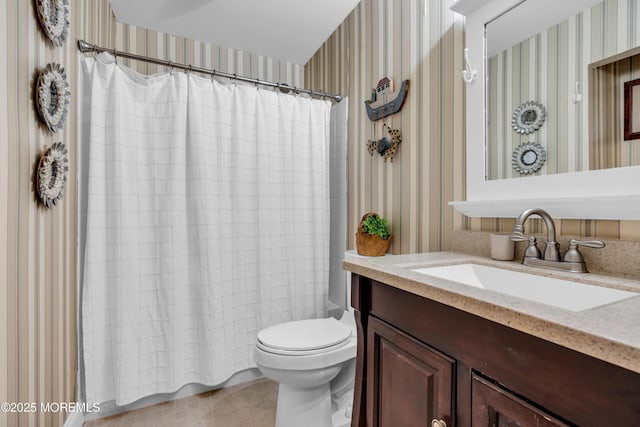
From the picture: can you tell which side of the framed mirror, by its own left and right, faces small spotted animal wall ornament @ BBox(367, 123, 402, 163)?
right

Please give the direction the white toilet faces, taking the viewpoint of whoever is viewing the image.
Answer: facing the viewer and to the left of the viewer

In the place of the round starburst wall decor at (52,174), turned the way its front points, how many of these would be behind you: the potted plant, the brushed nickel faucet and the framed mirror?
0

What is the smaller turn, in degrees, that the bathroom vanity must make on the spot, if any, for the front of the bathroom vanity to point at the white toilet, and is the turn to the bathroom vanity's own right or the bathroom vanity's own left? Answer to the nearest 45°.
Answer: approximately 90° to the bathroom vanity's own right

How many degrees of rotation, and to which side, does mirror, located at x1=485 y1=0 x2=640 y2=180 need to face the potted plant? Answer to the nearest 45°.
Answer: approximately 45° to its right

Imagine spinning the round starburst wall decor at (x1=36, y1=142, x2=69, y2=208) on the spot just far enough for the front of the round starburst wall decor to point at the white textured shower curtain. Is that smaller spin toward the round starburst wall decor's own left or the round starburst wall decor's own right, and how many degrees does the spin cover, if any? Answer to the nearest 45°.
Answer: approximately 90° to the round starburst wall decor's own left

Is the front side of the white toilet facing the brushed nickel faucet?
no

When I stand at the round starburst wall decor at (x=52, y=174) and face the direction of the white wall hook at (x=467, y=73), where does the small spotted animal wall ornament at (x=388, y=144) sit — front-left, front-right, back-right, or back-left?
front-left

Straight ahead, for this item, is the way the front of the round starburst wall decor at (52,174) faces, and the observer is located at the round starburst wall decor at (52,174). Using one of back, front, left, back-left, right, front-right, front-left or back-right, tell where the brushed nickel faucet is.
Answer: front

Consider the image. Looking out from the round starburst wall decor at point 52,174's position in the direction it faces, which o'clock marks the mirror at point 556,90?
The mirror is roughly at 12 o'clock from the round starburst wall decor.

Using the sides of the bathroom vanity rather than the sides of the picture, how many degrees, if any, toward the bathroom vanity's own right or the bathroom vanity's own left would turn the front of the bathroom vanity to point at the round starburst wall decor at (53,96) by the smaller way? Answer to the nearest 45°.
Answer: approximately 45° to the bathroom vanity's own right
